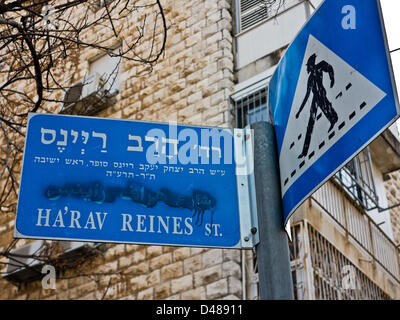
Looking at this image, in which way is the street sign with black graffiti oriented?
toward the camera

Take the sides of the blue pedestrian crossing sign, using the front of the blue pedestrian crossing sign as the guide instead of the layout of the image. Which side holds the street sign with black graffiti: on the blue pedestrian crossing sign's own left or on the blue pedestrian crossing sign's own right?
on the blue pedestrian crossing sign's own right

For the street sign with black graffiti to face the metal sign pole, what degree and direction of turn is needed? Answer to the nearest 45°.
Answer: approximately 45° to its left

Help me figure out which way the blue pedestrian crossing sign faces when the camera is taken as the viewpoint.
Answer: facing the viewer and to the left of the viewer

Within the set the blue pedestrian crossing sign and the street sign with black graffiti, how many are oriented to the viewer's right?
0

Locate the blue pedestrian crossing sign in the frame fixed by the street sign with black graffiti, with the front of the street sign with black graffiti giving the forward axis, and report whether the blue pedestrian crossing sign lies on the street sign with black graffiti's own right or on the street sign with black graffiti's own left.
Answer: on the street sign with black graffiti's own left
